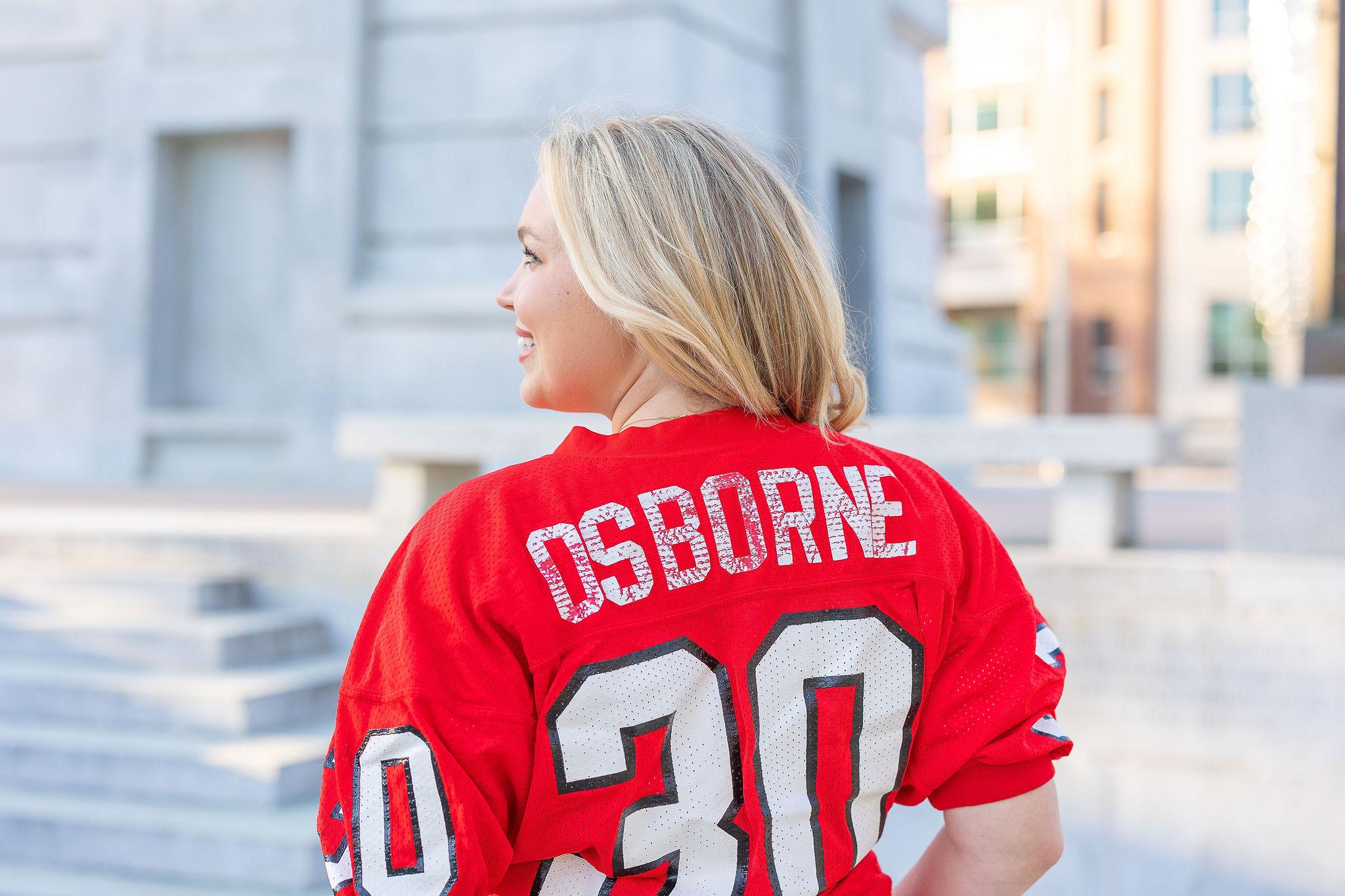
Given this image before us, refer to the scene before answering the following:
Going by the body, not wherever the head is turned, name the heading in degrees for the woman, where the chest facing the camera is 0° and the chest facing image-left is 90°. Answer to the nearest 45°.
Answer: approximately 180°

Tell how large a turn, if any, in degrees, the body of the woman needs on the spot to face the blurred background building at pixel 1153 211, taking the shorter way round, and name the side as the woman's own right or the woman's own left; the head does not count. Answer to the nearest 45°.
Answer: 0° — they already face it

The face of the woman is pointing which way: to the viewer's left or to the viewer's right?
to the viewer's left

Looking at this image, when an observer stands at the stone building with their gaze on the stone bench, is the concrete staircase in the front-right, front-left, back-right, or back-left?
front-right

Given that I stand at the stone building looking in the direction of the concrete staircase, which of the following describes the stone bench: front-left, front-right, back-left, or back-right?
front-left

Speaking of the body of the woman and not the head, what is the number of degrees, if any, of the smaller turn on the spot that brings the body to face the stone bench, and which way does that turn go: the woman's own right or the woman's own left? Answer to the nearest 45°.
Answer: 0° — they already face it

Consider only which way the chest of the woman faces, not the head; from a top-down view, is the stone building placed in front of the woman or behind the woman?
in front

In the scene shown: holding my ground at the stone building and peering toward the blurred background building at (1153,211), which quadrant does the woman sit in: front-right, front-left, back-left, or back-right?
back-right

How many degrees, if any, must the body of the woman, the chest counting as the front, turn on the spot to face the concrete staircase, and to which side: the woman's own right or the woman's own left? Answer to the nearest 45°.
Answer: approximately 45° to the woman's own left
